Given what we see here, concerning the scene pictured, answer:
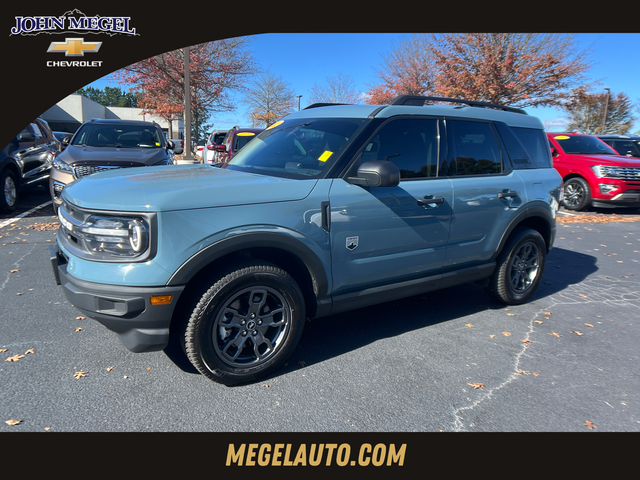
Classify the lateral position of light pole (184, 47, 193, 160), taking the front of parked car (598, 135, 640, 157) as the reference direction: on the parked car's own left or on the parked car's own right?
on the parked car's own right

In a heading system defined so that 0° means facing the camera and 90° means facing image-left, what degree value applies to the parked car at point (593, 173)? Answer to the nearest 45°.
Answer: approximately 315°

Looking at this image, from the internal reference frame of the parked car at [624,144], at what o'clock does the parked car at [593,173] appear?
the parked car at [593,173] is roughly at 2 o'clock from the parked car at [624,144].

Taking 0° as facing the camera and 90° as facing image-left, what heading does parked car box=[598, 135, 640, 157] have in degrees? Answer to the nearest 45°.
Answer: approximately 315°

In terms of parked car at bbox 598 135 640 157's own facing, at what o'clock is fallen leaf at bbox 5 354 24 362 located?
The fallen leaf is roughly at 2 o'clock from the parked car.

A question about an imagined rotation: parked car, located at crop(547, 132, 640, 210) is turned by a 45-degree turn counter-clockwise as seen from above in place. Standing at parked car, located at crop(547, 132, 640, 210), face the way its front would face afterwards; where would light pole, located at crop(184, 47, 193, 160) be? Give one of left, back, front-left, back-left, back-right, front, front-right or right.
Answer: back

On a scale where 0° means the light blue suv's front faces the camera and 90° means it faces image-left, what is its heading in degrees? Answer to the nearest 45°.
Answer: approximately 45°

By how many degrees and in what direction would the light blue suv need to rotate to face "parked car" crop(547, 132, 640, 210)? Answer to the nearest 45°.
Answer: approximately 180°

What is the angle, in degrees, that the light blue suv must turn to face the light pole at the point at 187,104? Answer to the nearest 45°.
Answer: approximately 135° to its right

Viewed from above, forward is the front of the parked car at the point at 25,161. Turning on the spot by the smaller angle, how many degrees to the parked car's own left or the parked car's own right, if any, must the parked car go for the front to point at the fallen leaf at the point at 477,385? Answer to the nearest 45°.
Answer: approximately 45° to the parked car's own left
